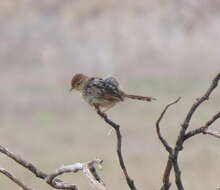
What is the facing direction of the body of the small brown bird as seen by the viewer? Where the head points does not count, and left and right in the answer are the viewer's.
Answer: facing to the left of the viewer

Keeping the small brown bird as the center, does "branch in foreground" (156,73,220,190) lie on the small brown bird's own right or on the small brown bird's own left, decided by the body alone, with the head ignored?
on the small brown bird's own left
